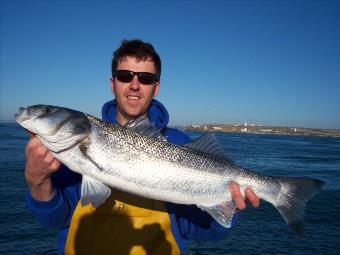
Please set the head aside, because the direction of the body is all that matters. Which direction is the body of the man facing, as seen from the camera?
toward the camera

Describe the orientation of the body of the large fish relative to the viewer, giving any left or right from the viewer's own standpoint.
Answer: facing to the left of the viewer

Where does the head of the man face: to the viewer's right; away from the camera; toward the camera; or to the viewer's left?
toward the camera
